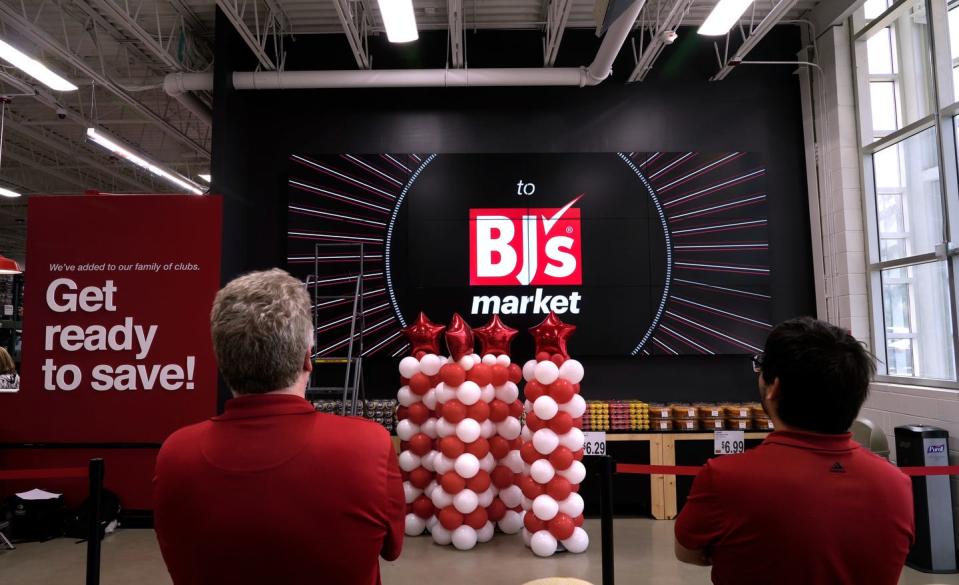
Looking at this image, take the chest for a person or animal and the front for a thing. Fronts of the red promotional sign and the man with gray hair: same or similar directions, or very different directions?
very different directions

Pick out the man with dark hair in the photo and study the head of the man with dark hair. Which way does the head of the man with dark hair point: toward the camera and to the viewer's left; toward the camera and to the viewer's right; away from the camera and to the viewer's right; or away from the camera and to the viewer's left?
away from the camera and to the viewer's left

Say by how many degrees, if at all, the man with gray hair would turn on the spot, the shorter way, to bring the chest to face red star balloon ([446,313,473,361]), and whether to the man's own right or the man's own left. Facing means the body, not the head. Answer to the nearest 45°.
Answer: approximately 45° to the man's own right

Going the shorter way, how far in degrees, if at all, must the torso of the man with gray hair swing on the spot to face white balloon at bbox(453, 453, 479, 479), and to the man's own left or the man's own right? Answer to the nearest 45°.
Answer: approximately 45° to the man's own right

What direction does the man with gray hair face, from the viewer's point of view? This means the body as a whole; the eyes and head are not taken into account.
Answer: away from the camera

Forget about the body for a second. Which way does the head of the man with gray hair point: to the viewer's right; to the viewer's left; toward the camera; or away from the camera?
away from the camera

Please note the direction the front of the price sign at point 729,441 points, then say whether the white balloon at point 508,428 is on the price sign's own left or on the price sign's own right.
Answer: on the price sign's own right

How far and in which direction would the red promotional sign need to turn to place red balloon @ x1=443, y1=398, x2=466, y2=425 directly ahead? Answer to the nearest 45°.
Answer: approximately 45° to its left

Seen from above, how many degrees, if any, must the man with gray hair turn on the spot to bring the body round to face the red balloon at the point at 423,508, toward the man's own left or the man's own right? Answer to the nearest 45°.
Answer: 0° — they already face it

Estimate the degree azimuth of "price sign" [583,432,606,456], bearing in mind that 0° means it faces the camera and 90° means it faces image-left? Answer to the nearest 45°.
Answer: approximately 0°
